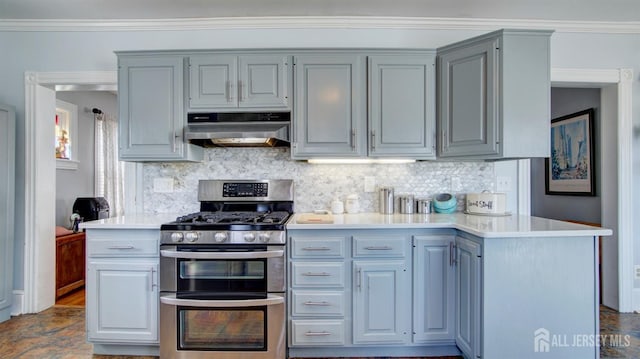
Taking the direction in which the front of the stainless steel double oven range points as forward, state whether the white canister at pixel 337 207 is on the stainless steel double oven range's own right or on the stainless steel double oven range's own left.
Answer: on the stainless steel double oven range's own left

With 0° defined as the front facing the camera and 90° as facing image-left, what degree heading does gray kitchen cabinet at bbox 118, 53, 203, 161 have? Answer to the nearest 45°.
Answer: approximately 0°

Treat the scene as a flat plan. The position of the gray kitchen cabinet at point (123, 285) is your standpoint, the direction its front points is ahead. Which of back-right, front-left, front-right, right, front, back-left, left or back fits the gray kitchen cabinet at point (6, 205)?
back-right
